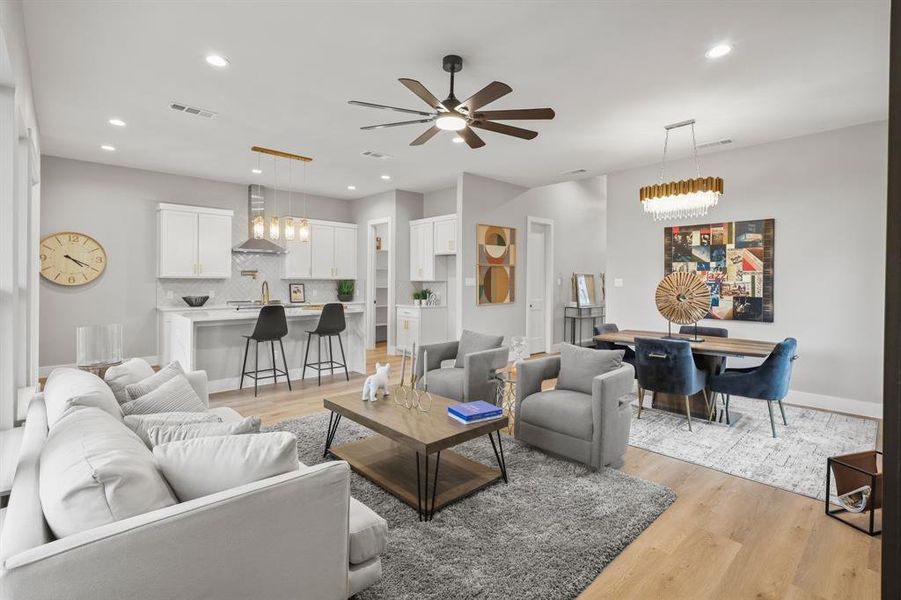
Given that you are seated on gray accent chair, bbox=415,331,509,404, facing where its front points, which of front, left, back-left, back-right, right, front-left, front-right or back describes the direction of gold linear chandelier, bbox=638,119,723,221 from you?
back-left

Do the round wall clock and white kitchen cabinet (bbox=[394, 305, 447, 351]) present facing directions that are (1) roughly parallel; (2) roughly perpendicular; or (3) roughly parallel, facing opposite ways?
roughly perpendicular

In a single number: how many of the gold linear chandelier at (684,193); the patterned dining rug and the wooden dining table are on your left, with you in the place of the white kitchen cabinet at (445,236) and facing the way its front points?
3

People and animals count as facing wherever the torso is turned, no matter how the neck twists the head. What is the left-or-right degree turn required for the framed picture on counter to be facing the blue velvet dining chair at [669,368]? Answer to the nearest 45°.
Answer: approximately 45° to its left

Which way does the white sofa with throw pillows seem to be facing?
to the viewer's right

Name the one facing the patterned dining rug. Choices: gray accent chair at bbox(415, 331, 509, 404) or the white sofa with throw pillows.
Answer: the white sofa with throw pillows

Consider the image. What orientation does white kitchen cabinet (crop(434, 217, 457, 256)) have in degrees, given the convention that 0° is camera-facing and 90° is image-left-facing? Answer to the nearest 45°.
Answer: approximately 45°

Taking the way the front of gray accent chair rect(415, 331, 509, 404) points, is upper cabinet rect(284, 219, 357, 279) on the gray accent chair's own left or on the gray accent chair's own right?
on the gray accent chair's own right

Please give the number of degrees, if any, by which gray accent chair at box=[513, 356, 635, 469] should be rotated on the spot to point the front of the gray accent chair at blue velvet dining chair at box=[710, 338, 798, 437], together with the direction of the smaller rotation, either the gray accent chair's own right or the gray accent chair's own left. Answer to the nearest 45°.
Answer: approximately 180°

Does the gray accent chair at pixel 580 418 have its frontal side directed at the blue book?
yes
